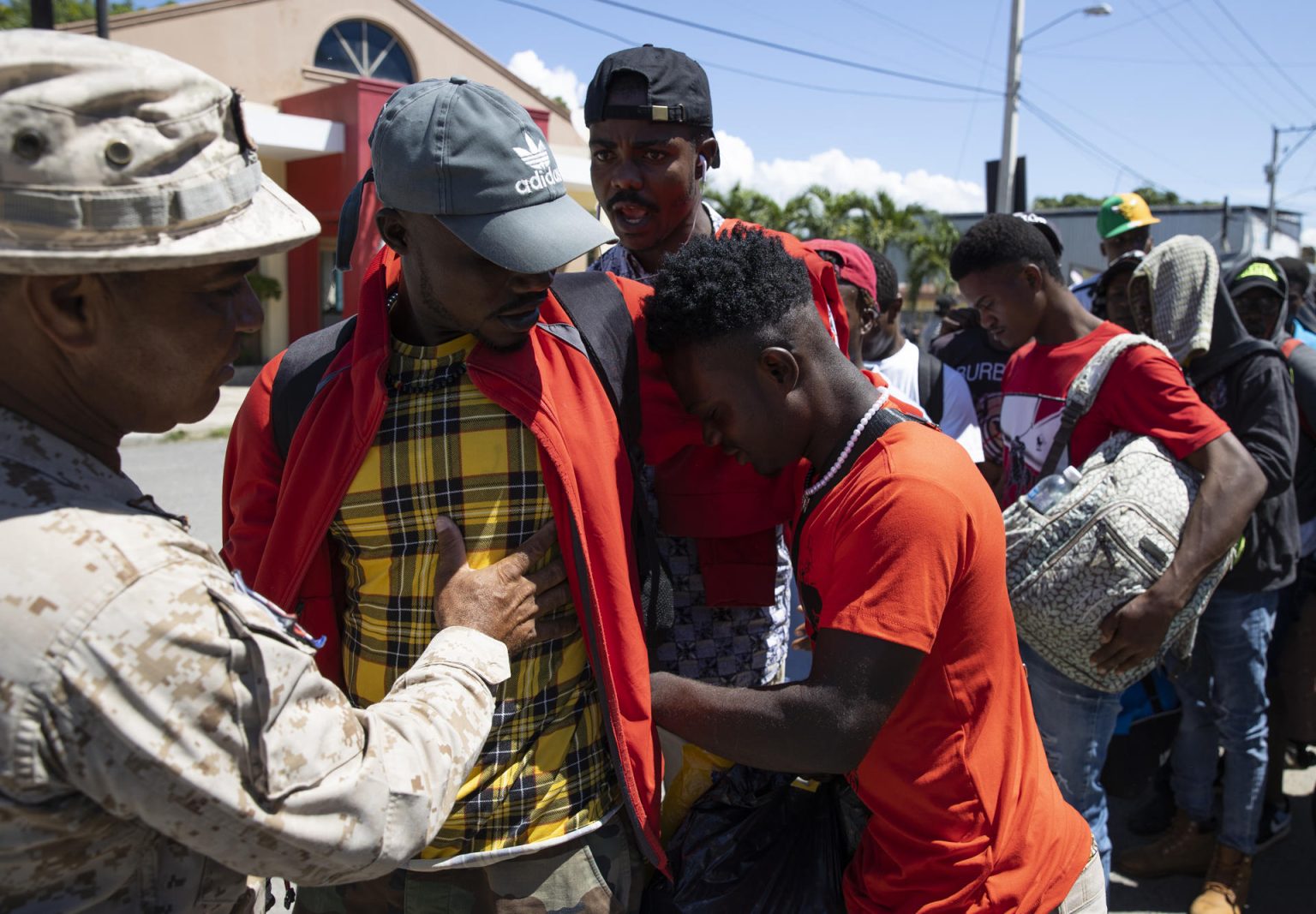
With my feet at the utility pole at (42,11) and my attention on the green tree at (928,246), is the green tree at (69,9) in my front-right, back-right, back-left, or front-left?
front-left

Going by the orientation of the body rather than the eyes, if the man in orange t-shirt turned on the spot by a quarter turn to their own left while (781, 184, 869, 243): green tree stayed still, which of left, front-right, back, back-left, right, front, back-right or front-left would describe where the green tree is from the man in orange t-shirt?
back

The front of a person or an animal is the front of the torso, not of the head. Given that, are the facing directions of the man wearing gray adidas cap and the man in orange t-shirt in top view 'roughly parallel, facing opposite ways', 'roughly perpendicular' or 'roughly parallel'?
roughly perpendicular

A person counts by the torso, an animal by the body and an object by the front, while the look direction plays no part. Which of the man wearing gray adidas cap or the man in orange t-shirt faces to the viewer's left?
the man in orange t-shirt

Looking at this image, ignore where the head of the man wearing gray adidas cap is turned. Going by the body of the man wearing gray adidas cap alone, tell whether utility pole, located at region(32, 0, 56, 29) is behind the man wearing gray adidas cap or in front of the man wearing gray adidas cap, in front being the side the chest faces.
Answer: behind

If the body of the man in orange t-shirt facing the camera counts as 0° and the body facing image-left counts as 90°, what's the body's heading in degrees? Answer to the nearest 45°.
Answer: approximately 90°

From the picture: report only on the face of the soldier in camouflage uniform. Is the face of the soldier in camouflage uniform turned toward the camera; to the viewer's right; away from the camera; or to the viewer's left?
to the viewer's right

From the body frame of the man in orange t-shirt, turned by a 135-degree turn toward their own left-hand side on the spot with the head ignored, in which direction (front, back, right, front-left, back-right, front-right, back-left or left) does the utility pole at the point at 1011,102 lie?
back-left

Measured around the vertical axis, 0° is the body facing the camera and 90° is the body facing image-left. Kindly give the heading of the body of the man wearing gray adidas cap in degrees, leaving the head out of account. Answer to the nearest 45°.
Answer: approximately 0°

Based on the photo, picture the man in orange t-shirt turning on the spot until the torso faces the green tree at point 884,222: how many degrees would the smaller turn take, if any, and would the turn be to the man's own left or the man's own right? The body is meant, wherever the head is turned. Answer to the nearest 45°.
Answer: approximately 90° to the man's own right

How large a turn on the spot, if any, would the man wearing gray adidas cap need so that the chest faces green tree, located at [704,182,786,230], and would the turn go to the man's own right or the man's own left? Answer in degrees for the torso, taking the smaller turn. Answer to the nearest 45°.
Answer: approximately 180°

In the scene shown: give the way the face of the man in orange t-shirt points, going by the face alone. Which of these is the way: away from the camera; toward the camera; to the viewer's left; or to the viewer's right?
to the viewer's left
